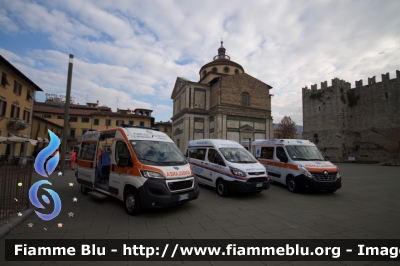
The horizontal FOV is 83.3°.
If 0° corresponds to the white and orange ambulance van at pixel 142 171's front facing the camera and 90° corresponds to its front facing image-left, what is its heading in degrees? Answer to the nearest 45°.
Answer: approximately 315°

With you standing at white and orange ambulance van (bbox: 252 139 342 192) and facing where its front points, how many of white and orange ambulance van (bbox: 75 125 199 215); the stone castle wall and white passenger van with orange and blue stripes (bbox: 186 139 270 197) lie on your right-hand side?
2

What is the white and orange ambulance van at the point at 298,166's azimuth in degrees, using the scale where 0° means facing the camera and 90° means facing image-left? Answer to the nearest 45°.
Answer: approximately 315°

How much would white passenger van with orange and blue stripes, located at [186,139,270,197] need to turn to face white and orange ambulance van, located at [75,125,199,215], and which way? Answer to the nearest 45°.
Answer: approximately 90° to its right

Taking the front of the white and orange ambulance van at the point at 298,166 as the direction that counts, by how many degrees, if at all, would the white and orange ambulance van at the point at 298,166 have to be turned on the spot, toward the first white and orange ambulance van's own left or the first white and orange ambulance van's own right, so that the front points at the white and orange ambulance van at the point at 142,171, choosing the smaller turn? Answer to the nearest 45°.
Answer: approximately 90° to the first white and orange ambulance van's own right

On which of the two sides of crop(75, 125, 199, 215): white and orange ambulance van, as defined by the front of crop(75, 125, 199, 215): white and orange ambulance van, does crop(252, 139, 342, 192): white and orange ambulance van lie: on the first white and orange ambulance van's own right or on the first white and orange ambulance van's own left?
on the first white and orange ambulance van's own left

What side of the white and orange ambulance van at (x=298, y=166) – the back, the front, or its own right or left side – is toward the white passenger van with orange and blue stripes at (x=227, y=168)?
right

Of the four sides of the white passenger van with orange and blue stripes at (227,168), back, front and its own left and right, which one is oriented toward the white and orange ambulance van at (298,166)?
left

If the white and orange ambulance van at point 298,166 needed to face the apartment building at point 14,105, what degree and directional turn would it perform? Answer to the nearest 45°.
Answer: approximately 135° to its right

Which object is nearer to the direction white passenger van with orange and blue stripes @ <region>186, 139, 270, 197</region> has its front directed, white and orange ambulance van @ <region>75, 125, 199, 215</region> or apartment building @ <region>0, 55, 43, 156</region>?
the white and orange ambulance van

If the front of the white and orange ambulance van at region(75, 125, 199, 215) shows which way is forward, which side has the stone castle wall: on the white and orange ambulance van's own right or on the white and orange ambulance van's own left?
on the white and orange ambulance van's own left
